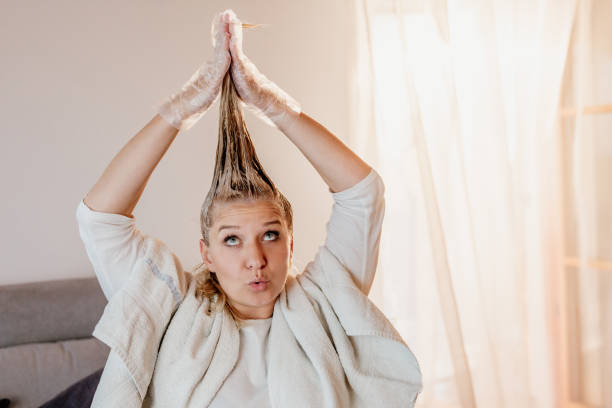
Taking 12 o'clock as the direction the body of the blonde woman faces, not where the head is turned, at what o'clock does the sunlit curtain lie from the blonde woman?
The sunlit curtain is roughly at 8 o'clock from the blonde woman.

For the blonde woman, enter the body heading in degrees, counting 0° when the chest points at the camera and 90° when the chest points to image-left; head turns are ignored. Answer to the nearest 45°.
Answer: approximately 0°

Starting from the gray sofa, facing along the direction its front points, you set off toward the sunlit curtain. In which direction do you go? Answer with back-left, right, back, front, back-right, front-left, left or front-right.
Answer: left

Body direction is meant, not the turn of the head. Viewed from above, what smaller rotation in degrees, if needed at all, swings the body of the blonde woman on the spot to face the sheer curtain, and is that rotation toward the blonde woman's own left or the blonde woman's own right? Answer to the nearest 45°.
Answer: approximately 135° to the blonde woman's own left

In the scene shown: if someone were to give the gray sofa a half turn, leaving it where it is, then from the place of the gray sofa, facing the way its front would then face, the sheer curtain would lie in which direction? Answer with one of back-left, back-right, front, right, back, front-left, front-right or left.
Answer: right
